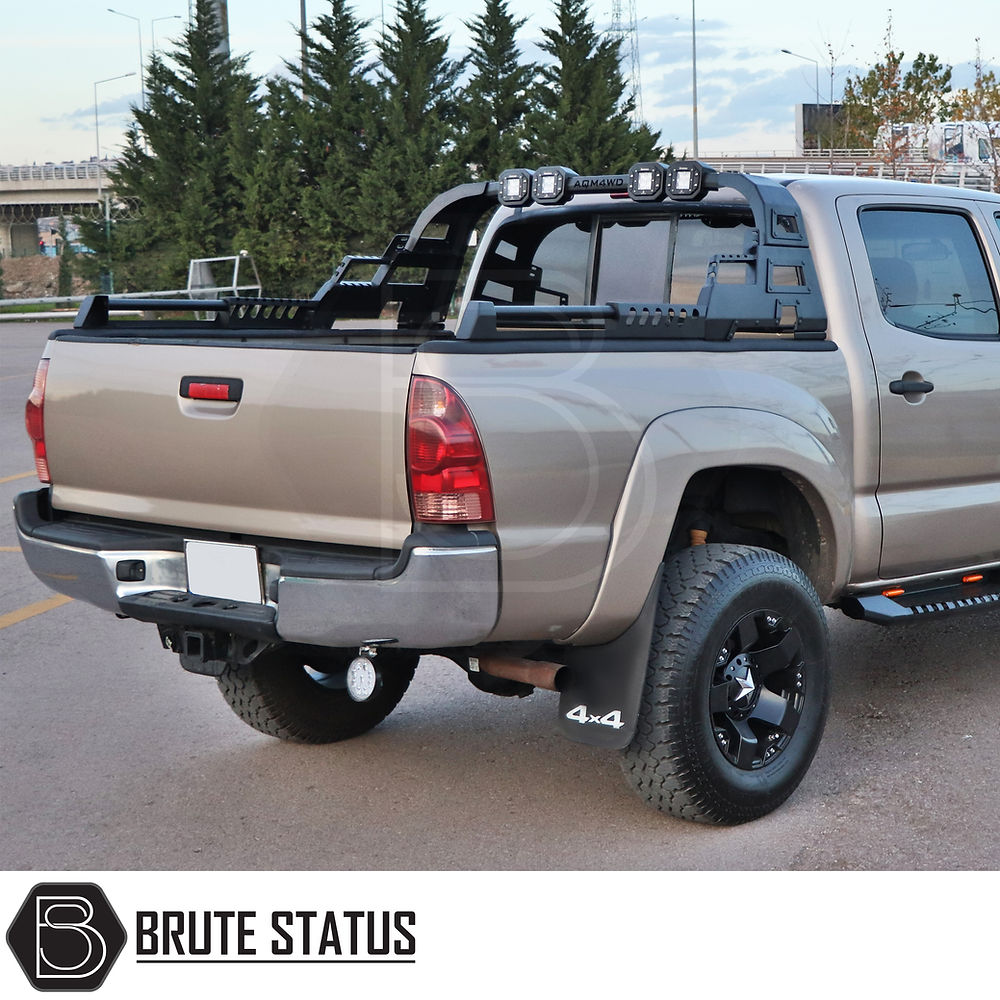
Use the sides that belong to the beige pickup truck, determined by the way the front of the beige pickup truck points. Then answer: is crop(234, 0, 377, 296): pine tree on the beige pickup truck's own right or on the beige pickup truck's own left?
on the beige pickup truck's own left

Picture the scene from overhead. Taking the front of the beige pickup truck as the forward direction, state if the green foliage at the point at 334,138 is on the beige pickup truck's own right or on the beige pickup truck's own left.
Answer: on the beige pickup truck's own left

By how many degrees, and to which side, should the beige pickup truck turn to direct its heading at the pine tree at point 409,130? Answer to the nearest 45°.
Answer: approximately 45° to its left

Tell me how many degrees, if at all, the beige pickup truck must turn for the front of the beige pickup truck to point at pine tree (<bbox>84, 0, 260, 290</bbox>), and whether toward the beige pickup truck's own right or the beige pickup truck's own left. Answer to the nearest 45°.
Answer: approximately 45° to the beige pickup truck's own left

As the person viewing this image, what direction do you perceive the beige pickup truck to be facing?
facing away from the viewer and to the right of the viewer

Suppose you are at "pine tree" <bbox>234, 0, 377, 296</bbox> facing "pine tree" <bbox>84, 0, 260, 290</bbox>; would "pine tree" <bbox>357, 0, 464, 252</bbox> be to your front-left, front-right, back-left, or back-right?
back-right

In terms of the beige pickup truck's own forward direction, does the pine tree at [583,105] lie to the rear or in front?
in front

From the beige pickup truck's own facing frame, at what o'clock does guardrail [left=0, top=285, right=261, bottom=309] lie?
The guardrail is roughly at 10 o'clock from the beige pickup truck.

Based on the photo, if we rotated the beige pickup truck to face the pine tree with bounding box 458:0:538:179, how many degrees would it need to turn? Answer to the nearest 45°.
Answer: approximately 45° to its left

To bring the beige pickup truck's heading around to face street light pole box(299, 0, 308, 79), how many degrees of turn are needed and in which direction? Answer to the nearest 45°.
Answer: approximately 45° to its left
